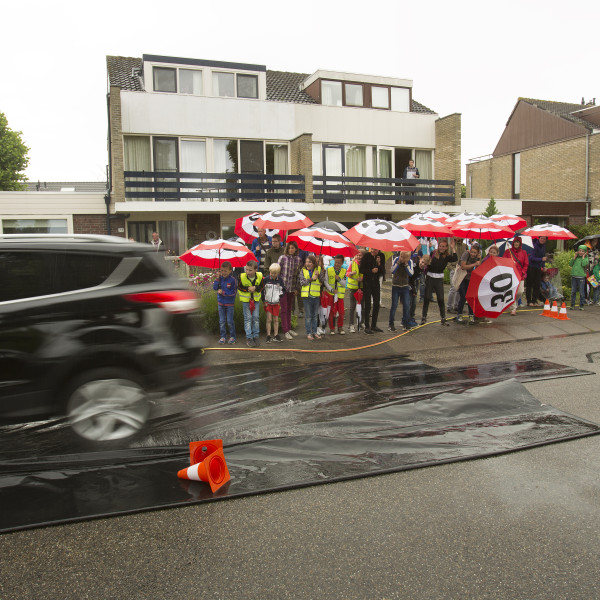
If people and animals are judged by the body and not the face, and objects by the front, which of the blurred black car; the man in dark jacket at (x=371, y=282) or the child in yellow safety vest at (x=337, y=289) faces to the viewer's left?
the blurred black car

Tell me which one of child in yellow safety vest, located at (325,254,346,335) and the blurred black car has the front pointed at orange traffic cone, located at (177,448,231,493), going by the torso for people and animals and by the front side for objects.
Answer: the child in yellow safety vest

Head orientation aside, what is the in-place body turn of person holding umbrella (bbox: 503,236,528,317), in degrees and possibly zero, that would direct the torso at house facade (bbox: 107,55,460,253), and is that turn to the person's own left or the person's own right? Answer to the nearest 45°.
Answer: approximately 90° to the person's own right

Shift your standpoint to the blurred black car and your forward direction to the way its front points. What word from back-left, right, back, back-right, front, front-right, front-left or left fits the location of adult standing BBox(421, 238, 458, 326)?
back-right

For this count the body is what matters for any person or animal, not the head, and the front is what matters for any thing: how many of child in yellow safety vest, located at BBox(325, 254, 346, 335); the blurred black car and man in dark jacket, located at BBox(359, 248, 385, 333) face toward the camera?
2

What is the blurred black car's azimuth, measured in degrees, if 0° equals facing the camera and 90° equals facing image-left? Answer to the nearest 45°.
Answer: approximately 90°

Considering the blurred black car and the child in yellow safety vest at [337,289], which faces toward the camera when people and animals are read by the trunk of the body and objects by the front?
the child in yellow safety vest

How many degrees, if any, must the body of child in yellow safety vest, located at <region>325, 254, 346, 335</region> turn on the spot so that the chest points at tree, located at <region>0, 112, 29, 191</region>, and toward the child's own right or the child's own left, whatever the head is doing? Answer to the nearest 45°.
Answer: approximately 135° to the child's own right

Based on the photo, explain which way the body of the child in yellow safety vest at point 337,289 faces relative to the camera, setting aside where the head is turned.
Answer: toward the camera

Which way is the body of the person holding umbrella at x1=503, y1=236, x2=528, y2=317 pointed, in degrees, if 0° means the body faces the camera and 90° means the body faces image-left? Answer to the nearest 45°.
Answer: approximately 45°

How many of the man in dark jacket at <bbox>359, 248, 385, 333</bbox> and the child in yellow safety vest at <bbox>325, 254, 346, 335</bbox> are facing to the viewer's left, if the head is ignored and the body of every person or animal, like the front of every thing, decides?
0

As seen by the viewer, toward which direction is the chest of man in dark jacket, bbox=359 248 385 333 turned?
toward the camera
